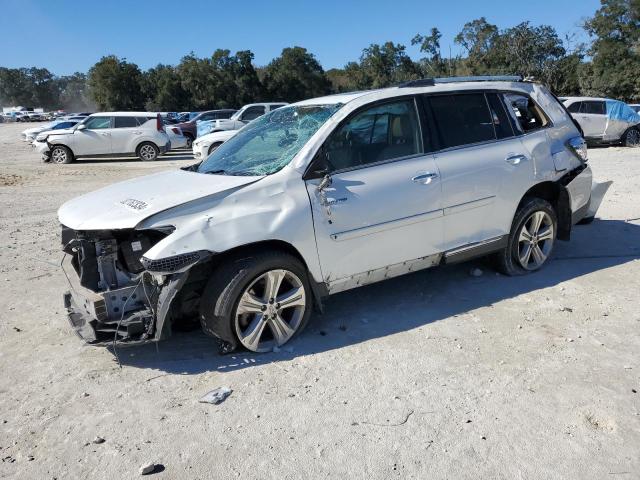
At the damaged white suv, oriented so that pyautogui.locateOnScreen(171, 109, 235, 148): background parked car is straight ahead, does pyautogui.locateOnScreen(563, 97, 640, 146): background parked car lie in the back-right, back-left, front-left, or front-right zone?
front-right

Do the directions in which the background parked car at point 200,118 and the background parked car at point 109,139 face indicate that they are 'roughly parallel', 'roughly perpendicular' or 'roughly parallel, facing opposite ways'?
roughly parallel

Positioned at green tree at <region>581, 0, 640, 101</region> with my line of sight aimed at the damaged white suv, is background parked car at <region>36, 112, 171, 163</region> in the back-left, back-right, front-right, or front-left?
front-right

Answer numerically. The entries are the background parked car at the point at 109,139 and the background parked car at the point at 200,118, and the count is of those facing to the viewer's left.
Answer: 2

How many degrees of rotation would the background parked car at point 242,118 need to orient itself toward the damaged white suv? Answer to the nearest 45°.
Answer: approximately 90° to its left

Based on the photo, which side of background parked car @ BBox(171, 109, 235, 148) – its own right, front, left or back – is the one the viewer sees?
left

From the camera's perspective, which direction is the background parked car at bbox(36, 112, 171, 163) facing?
to the viewer's left

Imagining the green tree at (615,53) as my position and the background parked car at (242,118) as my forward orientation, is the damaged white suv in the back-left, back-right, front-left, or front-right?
front-left

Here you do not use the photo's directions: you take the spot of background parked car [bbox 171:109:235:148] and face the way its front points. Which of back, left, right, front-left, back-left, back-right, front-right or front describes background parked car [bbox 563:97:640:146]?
back-left

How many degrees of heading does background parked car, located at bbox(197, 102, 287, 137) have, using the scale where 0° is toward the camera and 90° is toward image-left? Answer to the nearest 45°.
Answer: approximately 90°

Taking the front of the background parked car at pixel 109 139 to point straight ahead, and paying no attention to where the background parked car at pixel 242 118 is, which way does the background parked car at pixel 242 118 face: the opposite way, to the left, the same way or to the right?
the same way

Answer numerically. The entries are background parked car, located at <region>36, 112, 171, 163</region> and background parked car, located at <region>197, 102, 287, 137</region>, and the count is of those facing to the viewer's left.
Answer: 2

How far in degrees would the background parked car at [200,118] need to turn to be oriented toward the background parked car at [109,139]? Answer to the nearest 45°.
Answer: approximately 45° to its left

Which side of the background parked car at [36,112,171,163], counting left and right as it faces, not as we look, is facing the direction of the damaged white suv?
left

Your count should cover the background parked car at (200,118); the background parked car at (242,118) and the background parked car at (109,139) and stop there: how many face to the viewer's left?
3
